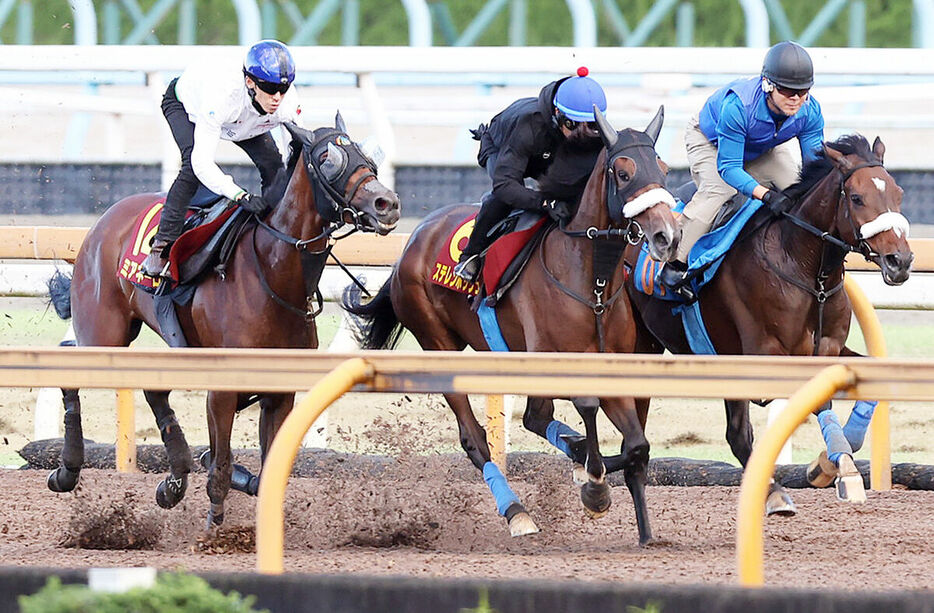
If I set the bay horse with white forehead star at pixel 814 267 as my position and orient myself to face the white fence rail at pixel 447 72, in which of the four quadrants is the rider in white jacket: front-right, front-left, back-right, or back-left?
front-left

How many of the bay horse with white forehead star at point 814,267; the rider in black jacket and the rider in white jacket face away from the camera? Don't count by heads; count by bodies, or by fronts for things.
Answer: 0

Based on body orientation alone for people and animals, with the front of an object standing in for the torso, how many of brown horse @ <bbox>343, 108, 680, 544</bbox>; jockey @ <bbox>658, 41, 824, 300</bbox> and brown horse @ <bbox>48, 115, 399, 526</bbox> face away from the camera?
0

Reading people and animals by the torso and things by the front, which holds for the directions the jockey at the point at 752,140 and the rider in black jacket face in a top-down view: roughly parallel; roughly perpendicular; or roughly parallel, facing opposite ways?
roughly parallel

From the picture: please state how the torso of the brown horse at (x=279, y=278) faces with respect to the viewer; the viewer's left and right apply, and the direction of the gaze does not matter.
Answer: facing the viewer and to the right of the viewer

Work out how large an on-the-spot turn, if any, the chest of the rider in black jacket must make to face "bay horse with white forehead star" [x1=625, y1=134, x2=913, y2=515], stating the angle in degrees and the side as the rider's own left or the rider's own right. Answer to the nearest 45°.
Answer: approximately 45° to the rider's own left

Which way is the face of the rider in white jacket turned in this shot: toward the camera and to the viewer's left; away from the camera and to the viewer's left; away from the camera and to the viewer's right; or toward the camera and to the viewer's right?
toward the camera and to the viewer's right

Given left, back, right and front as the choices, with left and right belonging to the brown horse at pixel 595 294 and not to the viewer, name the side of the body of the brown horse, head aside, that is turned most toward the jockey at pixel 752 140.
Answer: left

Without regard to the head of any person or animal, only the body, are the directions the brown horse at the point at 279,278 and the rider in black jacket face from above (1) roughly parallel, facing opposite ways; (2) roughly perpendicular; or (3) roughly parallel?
roughly parallel

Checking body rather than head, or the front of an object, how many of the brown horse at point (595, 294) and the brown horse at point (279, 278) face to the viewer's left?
0

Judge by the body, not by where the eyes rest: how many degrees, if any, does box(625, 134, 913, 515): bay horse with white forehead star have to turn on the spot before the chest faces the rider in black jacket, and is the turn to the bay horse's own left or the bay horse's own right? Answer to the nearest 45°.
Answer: approximately 135° to the bay horse's own right
